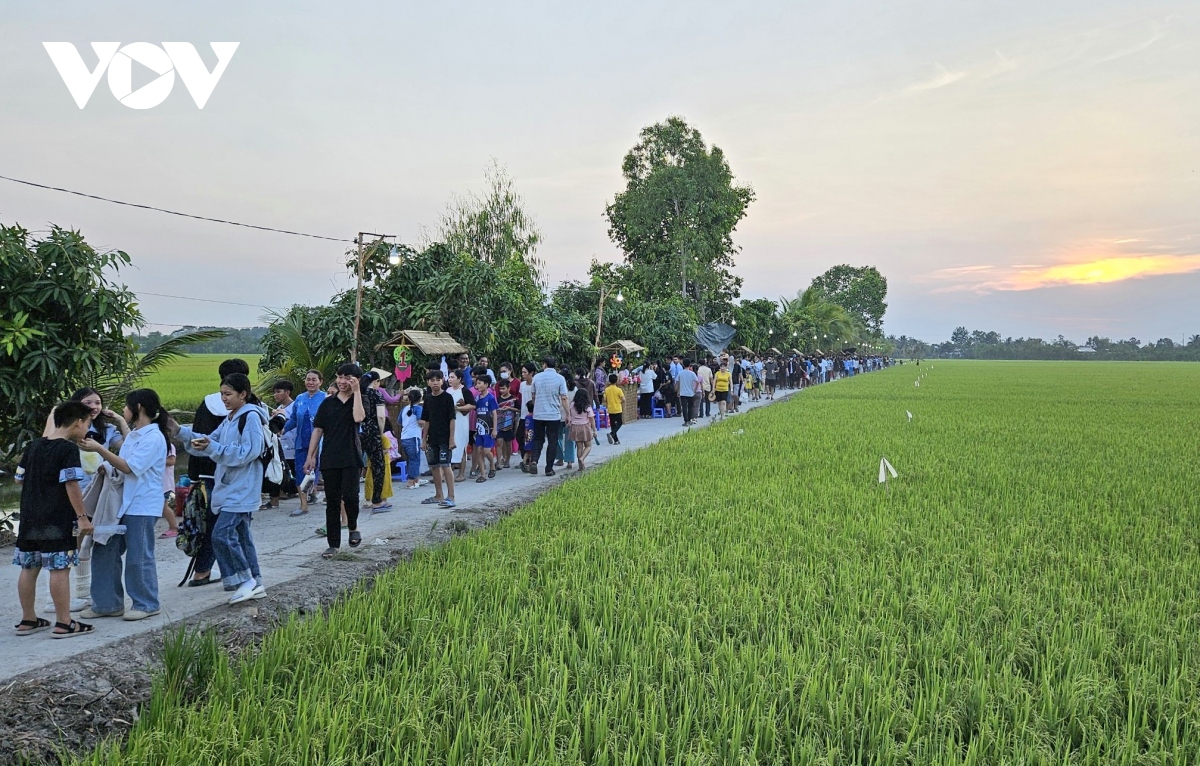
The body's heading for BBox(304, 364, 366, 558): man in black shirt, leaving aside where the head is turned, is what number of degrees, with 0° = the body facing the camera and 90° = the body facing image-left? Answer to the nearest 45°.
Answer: approximately 0°

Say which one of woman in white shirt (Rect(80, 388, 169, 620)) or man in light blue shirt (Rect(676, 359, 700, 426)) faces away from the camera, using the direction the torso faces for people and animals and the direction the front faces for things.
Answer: the man in light blue shirt

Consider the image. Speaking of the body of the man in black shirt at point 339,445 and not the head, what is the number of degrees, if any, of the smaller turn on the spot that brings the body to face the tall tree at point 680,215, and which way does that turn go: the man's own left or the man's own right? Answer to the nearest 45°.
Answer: approximately 135° to the man's own left

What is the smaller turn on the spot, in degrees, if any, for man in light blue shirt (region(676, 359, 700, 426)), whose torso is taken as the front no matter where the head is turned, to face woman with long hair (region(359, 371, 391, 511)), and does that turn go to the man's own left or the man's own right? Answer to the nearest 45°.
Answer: approximately 180°

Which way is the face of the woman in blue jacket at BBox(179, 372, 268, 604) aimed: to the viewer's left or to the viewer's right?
to the viewer's left

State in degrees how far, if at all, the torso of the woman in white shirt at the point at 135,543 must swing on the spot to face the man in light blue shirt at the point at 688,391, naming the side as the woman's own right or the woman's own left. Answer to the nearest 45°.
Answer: approximately 135° to the woman's own right

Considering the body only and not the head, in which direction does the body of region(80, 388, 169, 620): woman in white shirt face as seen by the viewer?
to the viewer's left

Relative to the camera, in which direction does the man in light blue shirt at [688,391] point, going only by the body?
away from the camera
